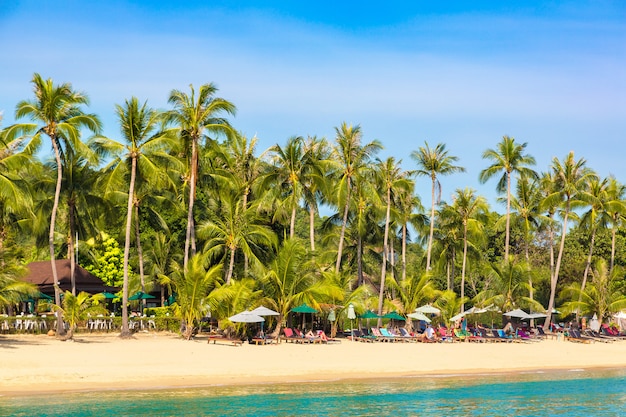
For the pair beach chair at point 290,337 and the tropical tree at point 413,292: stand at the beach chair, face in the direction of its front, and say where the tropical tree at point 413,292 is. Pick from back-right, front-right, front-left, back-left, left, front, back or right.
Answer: left

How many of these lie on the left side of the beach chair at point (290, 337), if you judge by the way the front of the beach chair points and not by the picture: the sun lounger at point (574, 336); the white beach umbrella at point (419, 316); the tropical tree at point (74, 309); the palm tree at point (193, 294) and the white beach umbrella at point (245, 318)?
2

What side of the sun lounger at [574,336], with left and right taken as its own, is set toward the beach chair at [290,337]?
right

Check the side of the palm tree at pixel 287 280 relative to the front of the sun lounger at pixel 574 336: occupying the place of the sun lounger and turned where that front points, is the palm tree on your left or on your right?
on your right

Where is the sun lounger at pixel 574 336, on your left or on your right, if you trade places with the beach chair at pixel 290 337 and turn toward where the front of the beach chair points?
on your left

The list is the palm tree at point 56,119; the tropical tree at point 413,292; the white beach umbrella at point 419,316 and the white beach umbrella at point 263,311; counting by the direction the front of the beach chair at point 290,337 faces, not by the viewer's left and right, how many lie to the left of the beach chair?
2

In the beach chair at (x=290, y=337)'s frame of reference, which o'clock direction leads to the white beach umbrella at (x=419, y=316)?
The white beach umbrella is roughly at 9 o'clock from the beach chair.

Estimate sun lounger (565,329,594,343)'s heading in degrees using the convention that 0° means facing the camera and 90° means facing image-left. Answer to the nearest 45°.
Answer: approximately 315°

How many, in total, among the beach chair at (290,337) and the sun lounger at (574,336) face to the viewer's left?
0

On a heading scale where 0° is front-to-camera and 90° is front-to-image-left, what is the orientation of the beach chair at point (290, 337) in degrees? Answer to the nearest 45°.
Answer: approximately 315°
